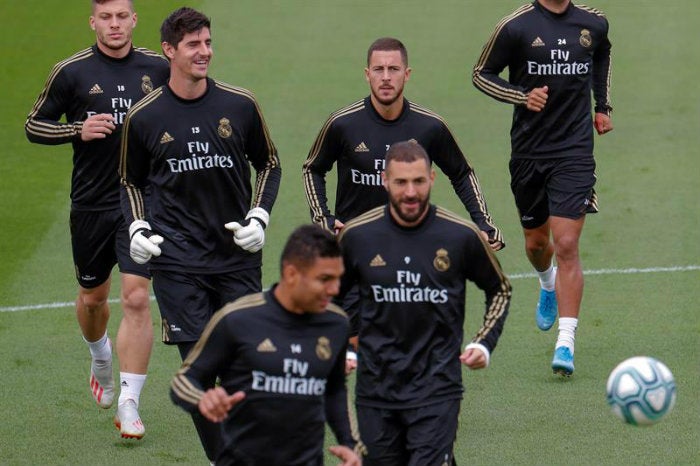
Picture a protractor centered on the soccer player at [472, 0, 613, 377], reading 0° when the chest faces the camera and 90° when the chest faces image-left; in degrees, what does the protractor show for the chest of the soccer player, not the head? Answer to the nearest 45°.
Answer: approximately 0°

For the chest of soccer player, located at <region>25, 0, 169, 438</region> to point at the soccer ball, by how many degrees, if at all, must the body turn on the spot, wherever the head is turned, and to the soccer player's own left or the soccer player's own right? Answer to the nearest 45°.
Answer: approximately 45° to the soccer player's own left

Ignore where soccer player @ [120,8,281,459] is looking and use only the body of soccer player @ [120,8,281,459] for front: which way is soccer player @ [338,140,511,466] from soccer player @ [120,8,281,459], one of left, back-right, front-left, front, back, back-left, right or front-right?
front-left

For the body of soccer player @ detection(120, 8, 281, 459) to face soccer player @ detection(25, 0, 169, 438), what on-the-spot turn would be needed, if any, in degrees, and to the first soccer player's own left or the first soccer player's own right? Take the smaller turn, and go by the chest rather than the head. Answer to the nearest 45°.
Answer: approximately 135° to the first soccer player's own right
